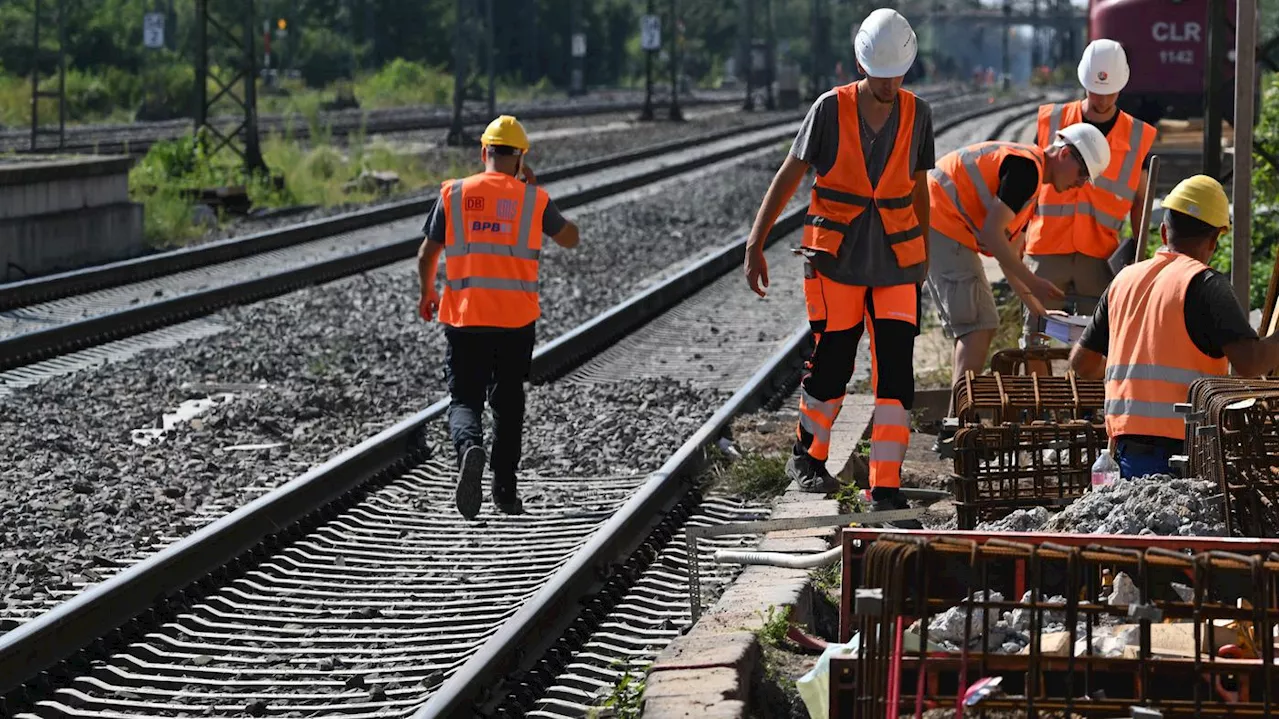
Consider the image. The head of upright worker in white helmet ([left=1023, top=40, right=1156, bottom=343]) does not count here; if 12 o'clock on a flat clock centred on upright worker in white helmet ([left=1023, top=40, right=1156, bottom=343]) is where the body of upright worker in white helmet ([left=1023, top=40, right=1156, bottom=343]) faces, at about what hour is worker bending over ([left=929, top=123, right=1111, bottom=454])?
worker bending over ([left=929, top=123, right=1111, bottom=454]) is roughly at 1 o'clock from upright worker in white helmet ([left=1023, top=40, right=1156, bottom=343]).

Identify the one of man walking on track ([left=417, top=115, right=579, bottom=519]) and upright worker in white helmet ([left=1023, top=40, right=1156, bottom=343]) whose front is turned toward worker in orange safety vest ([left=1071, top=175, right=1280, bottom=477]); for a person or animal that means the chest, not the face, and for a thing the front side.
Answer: the upright worker in white helmet

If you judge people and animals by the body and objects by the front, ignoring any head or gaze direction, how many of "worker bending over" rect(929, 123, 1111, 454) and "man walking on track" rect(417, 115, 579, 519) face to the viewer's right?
1

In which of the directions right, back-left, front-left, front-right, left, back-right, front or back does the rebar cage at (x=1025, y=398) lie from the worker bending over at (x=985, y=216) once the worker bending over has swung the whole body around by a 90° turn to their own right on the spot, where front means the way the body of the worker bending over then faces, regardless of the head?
front

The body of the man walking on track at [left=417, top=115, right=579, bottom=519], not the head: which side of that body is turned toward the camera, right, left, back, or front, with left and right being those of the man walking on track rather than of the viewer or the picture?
back

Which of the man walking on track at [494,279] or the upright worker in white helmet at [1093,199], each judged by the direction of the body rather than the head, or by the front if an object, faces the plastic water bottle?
the upright worker in white helmet

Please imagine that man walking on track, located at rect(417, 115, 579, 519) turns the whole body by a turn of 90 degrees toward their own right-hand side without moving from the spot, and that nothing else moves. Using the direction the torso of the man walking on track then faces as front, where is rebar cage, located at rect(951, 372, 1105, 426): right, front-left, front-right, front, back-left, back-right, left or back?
front-right

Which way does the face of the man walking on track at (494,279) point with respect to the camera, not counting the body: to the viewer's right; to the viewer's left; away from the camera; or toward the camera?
away from the camera

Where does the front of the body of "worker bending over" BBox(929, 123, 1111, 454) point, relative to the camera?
to the viewer's right

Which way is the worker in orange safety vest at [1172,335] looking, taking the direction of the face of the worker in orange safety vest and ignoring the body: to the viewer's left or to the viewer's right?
to the viewer's right

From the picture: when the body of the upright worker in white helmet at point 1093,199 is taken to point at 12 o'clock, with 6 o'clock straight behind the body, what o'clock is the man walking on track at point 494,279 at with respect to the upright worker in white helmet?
The man walking on track is roughly at 2 o'clock from the upright worker in white helmet.

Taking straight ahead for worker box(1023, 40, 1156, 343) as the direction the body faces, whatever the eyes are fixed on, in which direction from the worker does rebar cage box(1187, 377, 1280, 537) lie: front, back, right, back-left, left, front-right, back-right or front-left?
front

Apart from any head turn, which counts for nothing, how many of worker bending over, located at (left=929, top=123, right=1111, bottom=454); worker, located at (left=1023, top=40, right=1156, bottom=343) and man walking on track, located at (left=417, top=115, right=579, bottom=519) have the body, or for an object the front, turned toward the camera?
1

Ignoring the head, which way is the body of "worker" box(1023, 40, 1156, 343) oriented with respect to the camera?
toward the camera

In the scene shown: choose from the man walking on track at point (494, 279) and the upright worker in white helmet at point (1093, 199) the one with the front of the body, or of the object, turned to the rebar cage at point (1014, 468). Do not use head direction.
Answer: the upright worker in white helmet

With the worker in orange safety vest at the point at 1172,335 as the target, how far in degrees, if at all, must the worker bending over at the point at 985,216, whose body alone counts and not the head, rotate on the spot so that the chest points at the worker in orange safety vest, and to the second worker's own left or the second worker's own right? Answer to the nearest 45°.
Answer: approximately 90° to the second worker's own right
